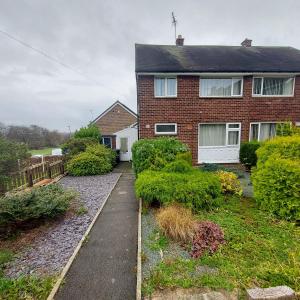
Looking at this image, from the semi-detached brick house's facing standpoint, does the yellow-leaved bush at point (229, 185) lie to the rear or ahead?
ahead

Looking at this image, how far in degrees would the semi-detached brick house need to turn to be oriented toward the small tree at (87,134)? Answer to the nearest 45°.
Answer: approximately 90° to its right

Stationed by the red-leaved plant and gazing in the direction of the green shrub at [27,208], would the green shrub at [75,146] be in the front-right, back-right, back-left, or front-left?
front-right

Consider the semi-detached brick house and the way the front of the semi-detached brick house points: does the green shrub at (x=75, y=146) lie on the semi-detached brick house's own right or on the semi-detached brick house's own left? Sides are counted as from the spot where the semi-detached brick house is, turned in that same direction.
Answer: on the semi-detached brick house's own right

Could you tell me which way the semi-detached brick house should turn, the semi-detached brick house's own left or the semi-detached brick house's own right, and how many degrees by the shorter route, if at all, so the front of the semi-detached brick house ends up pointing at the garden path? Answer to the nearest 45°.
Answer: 0° — it already faces it

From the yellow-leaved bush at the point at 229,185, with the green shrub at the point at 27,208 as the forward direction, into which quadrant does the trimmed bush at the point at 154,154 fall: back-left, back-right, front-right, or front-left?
front-right

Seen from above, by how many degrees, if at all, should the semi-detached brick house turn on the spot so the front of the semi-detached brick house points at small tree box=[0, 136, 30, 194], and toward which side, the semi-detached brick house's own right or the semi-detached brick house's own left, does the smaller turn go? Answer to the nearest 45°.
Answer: approximately 45° to the semi-detached brick house's own right

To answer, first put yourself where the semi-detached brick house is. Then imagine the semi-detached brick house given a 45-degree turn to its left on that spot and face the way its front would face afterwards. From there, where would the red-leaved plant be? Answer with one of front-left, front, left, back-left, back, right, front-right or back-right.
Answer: front-right

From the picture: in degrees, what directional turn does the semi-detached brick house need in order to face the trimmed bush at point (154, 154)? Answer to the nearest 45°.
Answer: approximately 45° to its right

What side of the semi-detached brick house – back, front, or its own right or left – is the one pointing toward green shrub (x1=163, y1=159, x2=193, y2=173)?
front

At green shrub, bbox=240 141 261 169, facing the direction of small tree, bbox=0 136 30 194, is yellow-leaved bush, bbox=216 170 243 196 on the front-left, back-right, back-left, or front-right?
front-left

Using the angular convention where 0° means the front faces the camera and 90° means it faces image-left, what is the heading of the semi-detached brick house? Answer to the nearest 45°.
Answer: approximately 0°

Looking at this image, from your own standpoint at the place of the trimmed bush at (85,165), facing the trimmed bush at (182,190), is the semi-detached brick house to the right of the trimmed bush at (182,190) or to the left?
left

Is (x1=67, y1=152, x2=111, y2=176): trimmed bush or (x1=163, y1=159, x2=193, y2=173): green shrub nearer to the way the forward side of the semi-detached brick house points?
the green shrub

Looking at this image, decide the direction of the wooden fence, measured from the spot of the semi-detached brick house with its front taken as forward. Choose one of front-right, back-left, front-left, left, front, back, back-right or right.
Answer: front-right

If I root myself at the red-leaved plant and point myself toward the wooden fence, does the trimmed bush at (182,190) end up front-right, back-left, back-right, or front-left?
front-right

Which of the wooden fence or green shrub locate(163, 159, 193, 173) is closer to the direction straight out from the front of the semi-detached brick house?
the green shrub
